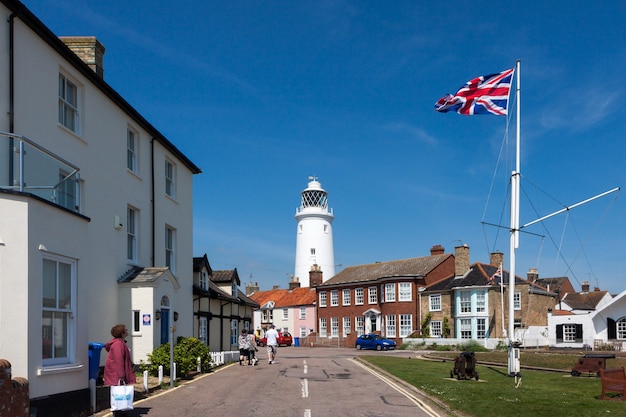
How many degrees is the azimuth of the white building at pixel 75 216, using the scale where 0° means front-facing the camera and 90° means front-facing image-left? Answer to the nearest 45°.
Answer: approximately 315°

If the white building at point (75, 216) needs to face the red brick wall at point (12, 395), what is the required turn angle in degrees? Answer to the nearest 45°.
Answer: approximately 45° to its right
